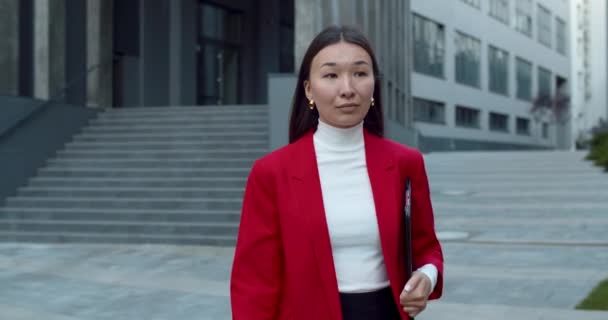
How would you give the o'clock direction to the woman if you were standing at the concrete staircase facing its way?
The woman is roughly at 12 o'clock from the concrete staircase.

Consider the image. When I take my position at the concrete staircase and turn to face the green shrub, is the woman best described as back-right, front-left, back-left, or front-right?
back-right

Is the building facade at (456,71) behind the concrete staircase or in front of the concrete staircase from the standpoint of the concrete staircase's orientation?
behind

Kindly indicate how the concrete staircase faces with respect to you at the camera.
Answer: facing the viewer

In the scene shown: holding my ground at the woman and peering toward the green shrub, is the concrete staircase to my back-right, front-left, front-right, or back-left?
front-left

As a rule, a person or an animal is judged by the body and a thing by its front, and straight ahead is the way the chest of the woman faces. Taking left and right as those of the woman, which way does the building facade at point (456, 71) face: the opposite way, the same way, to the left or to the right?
the same way

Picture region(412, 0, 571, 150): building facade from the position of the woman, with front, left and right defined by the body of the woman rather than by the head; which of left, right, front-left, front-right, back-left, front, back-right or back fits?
back-left
